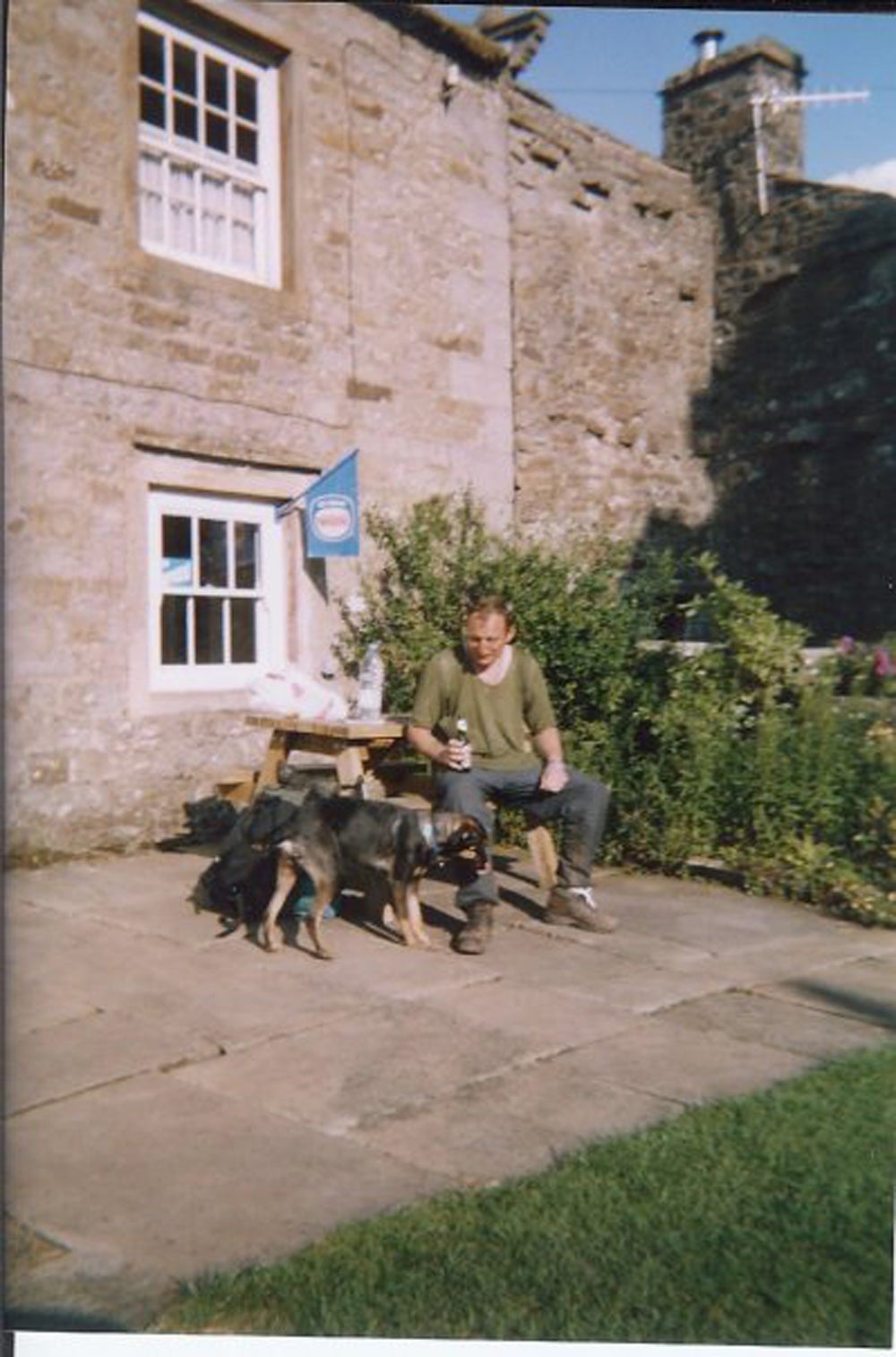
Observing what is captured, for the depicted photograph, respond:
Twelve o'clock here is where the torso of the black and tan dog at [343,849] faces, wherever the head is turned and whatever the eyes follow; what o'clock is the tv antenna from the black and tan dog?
The tv antenna is roughly at 10 o'clock from the black and tan dog.

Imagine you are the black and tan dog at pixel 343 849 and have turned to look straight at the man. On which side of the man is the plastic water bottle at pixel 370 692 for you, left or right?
left

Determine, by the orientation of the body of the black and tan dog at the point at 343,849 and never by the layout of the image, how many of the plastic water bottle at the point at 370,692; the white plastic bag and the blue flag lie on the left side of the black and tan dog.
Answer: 3

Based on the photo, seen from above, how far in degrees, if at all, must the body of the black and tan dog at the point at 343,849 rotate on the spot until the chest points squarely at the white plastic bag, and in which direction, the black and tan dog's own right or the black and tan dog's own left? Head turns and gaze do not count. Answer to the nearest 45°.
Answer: approximately 90° to the black and tan dog's own left

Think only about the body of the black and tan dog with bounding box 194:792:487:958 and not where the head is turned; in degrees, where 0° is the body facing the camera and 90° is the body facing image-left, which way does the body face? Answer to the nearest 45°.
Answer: approximately 270°

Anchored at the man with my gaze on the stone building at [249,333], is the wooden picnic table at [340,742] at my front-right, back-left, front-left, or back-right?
front-left

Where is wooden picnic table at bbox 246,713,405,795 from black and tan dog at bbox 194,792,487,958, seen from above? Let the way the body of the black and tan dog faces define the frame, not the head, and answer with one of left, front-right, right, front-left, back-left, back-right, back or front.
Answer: left

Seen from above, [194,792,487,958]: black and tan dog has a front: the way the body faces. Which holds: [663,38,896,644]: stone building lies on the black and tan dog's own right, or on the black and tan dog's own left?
on the black and tan dog's own left

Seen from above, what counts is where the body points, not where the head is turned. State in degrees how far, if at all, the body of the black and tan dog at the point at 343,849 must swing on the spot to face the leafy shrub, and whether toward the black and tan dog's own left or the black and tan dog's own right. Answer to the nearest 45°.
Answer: approximately 45° to the black and tan dog's own left

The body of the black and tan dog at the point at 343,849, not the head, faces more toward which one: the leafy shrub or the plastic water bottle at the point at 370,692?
the leafy shrub

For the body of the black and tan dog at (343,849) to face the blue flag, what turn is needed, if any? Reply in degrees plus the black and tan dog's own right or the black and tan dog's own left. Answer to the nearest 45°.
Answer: approximately 90° to the black and tan dog's own left
